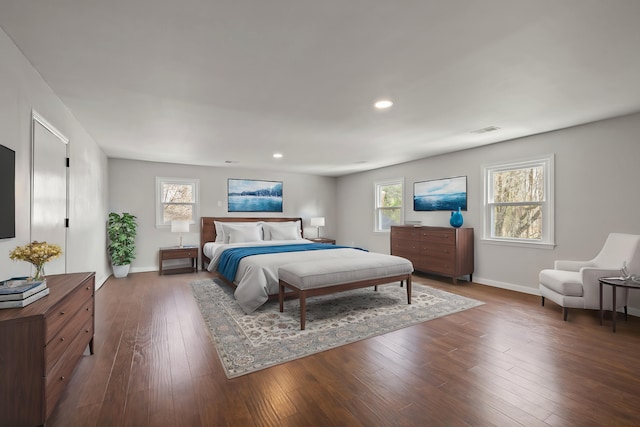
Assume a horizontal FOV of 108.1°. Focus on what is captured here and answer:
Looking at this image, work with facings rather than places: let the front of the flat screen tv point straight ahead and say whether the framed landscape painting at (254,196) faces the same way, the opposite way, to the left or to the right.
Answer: to the right

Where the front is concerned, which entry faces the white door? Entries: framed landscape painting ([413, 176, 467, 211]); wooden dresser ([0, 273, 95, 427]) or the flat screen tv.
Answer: the framed landscape painting

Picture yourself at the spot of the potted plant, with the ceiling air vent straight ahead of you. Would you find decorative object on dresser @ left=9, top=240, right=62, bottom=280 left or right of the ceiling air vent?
right

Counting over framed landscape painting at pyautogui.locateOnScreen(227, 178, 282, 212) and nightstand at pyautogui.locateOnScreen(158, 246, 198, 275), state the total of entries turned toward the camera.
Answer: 2

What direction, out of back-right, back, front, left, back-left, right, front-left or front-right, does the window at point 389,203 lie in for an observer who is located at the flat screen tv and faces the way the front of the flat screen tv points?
front-left

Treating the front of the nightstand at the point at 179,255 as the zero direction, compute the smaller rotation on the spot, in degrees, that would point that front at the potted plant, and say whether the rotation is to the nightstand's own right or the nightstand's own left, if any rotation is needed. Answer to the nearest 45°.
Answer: approximately 90° to the nightstand's own right

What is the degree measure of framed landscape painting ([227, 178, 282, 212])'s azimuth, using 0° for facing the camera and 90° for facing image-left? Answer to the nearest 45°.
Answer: approximately 0°

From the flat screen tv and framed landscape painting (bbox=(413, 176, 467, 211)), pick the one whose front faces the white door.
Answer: the framed landscape painting

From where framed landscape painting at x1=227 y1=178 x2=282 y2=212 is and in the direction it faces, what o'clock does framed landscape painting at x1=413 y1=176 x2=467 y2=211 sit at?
framed landscape painting at x1=413 y1=176 x2=467 y2=211 is roughly at 10 o'clock from framed landscape painting at x1=227 y1=178 x2=282 y2=212.

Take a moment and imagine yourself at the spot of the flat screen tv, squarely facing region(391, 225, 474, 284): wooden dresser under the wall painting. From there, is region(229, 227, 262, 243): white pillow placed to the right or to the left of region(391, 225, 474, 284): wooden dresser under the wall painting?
left
